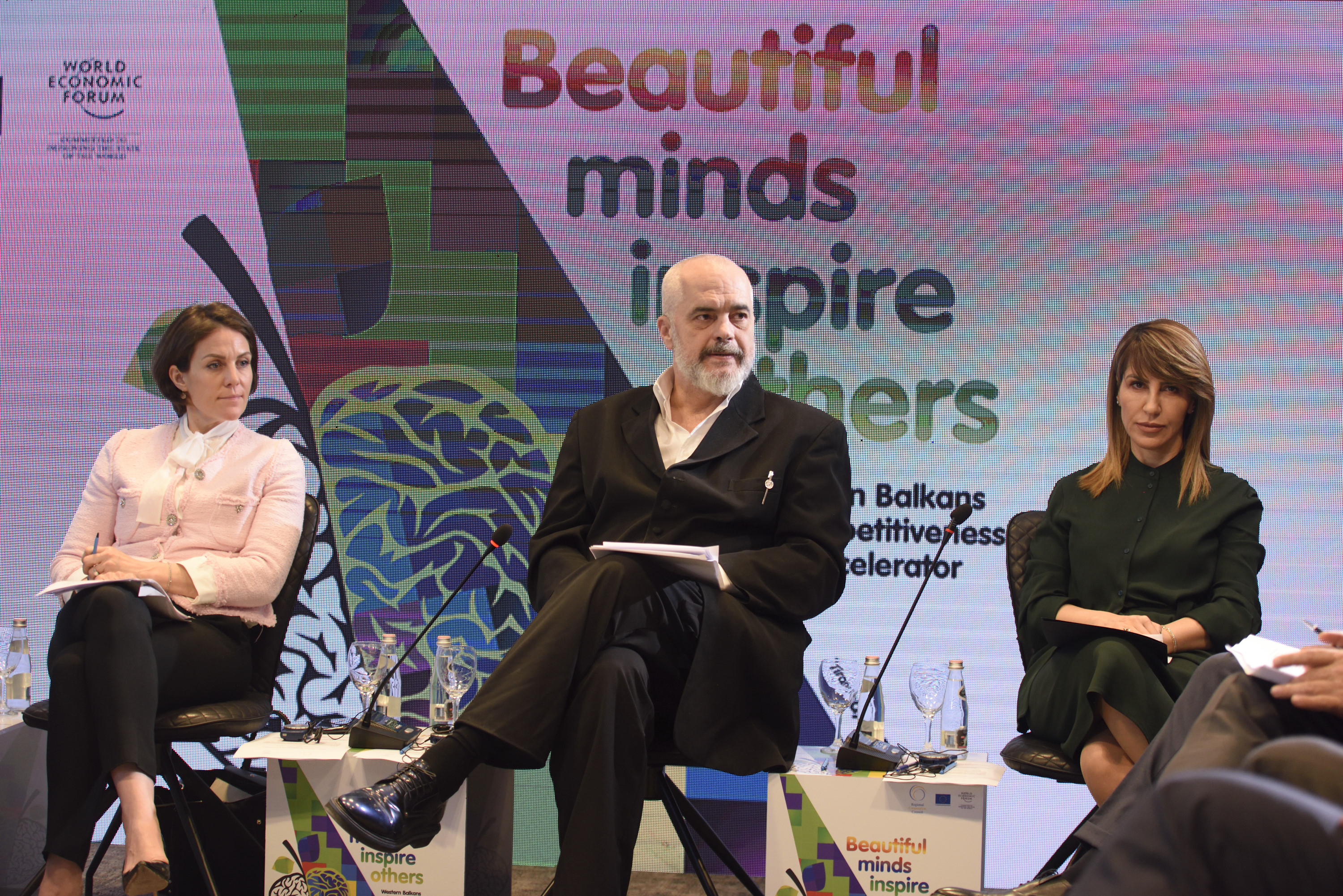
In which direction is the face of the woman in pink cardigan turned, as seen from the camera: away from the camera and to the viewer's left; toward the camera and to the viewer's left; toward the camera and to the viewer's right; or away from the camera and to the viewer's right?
toward the camera and to the viewer's right

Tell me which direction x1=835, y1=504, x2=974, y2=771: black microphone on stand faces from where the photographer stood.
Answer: facing to the right of the viewer

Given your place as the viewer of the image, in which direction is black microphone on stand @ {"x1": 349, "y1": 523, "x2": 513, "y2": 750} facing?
facing to the right of the viewer

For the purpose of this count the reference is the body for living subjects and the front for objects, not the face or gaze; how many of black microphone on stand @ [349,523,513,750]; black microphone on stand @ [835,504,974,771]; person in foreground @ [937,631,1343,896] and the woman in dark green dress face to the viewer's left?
1

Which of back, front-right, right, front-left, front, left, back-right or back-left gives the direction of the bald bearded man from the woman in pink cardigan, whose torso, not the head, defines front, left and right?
left

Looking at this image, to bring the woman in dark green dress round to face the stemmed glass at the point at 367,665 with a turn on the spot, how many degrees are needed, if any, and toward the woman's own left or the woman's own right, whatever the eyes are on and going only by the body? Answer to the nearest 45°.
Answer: approximately 90° to the woman's own right

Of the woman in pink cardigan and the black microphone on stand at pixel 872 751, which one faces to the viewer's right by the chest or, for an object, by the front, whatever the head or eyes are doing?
the black microphone on stand

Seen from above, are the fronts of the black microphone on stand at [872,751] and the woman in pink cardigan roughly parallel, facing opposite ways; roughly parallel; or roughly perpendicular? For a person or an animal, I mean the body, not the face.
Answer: roughly perpendicular

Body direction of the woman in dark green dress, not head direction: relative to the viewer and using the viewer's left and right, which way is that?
facing the viewer

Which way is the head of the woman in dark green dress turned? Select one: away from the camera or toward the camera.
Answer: toward the camera

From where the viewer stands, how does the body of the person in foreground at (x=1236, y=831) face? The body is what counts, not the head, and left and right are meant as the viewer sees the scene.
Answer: facing to the left of the viewer

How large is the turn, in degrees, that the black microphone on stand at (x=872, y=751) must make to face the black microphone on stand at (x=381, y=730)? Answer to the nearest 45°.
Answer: approximately 180°

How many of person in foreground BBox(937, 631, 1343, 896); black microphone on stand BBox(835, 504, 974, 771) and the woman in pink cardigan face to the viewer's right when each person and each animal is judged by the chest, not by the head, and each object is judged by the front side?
1
